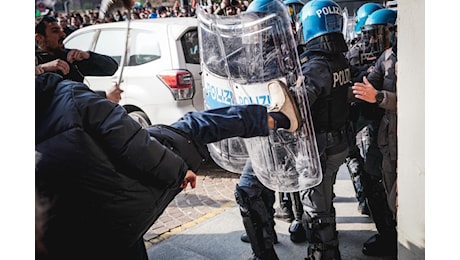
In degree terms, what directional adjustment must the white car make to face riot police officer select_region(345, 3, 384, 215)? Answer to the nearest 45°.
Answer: approximately 180°

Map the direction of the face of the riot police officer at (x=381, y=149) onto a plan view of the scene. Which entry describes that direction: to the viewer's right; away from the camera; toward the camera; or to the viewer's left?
to the viewer's left

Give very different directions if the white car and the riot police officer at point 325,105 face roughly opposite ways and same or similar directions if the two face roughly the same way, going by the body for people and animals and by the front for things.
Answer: same or similar directions

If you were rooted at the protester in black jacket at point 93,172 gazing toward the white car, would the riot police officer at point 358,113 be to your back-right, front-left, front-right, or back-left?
front-right

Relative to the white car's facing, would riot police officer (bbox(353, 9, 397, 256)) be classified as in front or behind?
behind

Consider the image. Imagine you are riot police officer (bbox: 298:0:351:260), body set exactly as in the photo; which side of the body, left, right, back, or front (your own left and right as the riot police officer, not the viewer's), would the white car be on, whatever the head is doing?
front

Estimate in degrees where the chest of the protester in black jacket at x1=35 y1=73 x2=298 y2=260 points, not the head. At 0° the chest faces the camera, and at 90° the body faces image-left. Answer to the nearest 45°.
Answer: approximately 225°

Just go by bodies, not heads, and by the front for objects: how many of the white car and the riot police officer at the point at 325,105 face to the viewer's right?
0

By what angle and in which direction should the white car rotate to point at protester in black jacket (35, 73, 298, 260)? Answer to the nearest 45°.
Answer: approximately 135° to its left

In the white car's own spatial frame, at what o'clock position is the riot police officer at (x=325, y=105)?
The riot police officer is roughly at 7 o'clock from the white car.

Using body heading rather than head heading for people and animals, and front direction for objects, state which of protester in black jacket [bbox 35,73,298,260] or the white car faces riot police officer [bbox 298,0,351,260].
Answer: the protester in black jacket

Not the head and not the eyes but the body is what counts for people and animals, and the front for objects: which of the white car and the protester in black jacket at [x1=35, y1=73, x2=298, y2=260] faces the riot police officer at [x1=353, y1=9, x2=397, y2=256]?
the protester in black jacket

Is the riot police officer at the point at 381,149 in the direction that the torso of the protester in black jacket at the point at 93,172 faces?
yes
